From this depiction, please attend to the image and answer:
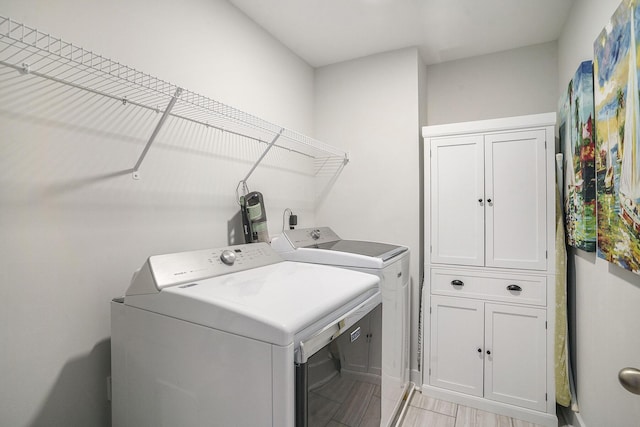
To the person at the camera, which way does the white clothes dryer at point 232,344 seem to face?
facing the viewer and to the right of the viewer

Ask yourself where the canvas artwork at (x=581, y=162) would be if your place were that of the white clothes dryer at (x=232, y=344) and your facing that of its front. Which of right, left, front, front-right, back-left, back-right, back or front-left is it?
front-left

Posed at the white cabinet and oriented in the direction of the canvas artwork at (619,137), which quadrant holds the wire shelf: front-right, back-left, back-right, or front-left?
front-right

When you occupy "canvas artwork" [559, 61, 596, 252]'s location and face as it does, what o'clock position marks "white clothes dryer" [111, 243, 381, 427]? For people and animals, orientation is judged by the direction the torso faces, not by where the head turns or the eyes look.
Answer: The white clothes dryer is roughly at 10 o'clock from the canvas artwork.

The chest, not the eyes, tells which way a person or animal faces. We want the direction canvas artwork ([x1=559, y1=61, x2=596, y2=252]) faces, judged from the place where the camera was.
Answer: facing to the left of the viewer

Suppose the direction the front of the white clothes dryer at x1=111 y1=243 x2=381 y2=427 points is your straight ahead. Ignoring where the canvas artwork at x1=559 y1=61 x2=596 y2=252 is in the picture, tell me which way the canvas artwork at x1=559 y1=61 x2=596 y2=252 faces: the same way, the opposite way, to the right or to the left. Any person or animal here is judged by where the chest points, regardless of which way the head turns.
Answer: the opposite way

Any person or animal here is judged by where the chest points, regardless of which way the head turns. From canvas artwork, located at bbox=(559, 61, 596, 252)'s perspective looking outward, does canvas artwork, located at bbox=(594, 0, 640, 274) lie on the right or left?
on its left

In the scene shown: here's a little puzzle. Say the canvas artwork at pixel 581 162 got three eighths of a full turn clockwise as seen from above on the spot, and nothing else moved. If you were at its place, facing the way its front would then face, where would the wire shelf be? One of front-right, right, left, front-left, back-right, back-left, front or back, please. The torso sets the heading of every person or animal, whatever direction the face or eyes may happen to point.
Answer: back

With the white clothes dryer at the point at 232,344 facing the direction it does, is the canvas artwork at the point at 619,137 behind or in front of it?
in front

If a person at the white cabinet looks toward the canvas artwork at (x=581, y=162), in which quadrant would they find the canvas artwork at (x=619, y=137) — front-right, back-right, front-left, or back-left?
front-right

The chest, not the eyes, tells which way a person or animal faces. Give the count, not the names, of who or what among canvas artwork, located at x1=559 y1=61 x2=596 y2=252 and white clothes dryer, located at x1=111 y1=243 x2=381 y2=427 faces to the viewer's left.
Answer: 1
